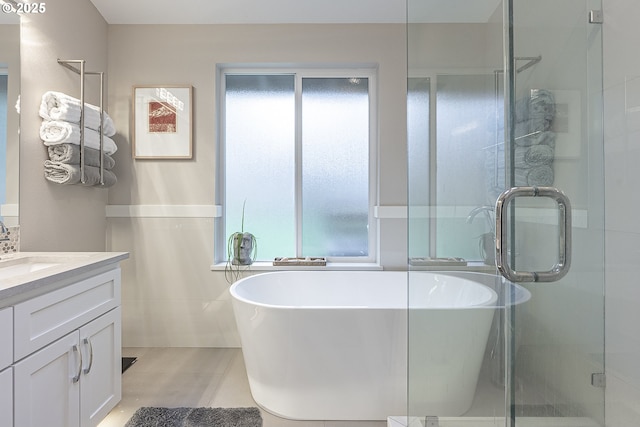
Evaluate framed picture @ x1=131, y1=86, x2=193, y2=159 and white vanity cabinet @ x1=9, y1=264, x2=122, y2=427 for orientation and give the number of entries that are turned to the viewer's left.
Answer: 0

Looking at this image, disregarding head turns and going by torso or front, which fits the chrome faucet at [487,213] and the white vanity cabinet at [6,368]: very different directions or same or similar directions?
very different directions

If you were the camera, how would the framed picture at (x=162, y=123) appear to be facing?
facing the viewer

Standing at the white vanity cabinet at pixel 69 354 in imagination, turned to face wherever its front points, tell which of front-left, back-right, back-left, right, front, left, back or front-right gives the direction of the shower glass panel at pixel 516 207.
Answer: front

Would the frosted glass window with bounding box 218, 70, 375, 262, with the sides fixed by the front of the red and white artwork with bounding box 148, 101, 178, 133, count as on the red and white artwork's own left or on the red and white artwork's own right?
on the red and white artwork's own left

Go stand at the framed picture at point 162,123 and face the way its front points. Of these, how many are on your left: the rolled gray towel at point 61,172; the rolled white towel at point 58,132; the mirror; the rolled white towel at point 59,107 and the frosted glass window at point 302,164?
1

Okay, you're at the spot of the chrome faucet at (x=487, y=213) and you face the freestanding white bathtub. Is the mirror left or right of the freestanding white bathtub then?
left
